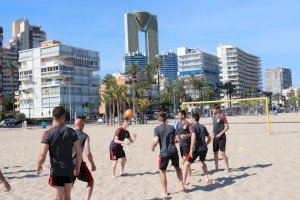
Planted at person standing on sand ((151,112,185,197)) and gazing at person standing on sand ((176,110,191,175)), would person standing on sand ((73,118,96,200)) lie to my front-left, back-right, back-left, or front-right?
back-left

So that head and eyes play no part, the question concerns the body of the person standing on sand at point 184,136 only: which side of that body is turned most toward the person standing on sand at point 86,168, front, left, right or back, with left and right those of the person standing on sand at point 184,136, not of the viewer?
front

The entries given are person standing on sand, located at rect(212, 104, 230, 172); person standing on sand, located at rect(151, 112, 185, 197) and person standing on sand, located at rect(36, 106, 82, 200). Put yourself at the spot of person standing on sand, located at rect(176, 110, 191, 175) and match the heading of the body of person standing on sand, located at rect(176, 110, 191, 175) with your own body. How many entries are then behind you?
1

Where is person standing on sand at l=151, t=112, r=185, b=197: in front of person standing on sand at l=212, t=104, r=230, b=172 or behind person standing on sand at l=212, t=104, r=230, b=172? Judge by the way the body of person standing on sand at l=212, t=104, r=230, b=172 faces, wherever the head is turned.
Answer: in front

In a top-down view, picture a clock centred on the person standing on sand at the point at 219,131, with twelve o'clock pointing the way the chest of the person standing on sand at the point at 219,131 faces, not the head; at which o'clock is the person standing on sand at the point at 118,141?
the person standing on sand at the point at 118,141 is roughly at 1 o'clock from the person standing on sand at the point at 219,131.

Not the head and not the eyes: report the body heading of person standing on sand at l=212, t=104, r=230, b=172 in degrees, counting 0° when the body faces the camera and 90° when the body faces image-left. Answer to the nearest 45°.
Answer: approximately 45°

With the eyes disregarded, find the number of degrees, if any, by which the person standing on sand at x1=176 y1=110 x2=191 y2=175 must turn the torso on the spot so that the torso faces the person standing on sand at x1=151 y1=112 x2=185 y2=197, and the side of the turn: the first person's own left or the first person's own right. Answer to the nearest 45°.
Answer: approximately 45° to the first person's own left

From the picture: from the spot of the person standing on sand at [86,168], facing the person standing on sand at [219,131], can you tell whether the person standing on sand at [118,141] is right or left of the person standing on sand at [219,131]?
left

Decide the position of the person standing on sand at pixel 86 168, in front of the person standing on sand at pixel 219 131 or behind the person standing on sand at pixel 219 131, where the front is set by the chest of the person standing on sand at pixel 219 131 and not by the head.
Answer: in front

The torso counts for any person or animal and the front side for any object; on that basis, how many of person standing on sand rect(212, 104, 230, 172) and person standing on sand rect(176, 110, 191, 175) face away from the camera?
0

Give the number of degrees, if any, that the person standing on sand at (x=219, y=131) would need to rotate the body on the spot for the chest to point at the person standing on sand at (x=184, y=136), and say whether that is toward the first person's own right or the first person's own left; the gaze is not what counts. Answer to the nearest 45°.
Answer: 0° — they already face them
